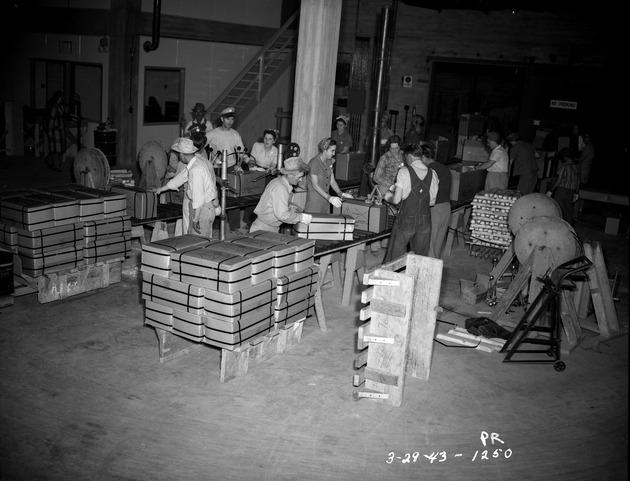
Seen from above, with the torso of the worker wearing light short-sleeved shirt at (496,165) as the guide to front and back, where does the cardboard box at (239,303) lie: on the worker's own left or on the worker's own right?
on the worker's own left

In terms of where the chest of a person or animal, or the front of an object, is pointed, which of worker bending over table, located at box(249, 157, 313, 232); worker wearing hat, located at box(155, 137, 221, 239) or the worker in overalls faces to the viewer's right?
the worker bending over table

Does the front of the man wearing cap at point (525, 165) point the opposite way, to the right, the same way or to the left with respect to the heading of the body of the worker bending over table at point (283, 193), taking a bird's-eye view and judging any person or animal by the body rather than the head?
the opposite way

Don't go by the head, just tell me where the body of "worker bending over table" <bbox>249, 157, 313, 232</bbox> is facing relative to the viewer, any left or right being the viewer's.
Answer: facing to the right of the viewer

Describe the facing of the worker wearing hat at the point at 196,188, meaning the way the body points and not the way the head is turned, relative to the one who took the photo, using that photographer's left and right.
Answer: facing to the left of the viewer

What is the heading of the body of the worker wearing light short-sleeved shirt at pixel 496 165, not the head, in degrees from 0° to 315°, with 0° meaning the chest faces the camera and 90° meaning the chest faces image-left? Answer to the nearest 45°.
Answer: approximately 90°

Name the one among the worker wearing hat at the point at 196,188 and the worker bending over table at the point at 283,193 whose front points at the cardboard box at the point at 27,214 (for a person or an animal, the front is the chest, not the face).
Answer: the worker wearing hat

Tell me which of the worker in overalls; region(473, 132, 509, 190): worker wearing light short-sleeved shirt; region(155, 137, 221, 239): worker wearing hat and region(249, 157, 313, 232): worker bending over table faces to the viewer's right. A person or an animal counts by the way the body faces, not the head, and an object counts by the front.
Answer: the worker bending over table

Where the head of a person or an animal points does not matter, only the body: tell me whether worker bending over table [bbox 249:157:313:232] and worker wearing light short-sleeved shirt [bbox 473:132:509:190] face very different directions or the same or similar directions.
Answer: very different directions

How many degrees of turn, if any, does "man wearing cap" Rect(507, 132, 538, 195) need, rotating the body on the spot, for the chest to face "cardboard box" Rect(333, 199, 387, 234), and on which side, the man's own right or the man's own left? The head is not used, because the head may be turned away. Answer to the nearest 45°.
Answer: approximately 45° to the man's own left

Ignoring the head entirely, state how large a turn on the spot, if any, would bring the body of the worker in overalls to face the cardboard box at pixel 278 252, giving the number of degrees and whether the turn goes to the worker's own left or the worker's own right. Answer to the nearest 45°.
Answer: approximately 90° to the worker's own left
